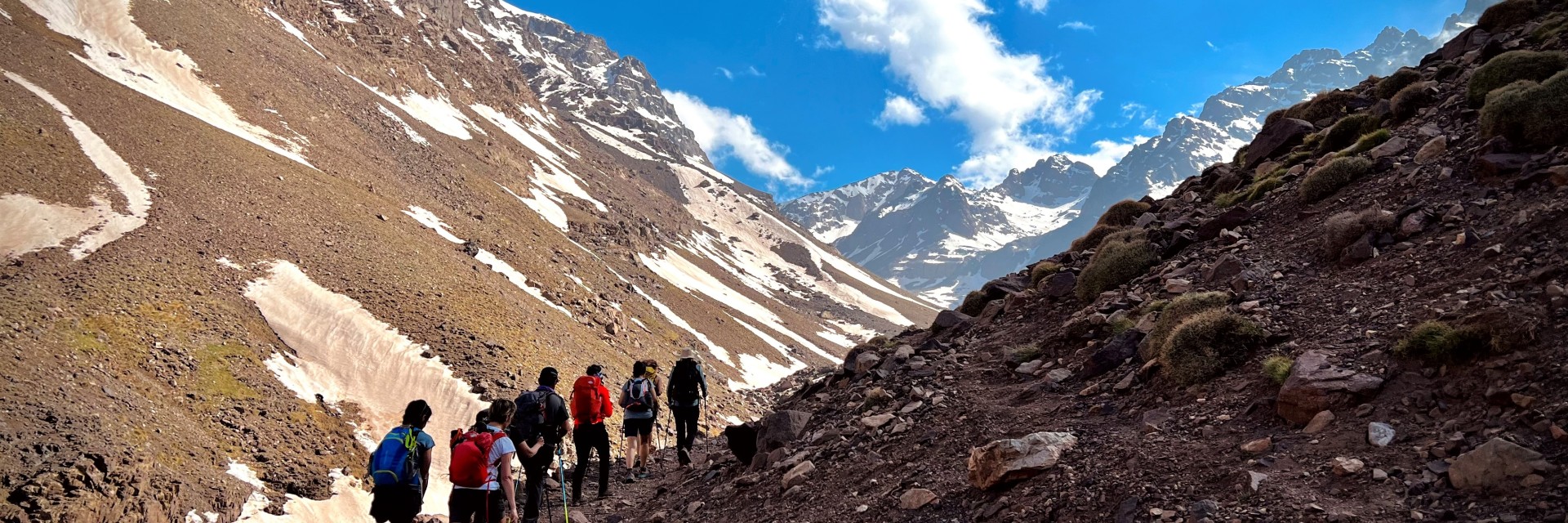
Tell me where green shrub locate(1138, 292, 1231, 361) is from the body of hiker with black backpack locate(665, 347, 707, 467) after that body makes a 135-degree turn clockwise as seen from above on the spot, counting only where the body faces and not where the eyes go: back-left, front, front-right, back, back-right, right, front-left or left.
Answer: front

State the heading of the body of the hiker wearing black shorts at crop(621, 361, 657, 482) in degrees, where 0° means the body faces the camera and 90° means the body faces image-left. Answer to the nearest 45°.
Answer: approximately 180°

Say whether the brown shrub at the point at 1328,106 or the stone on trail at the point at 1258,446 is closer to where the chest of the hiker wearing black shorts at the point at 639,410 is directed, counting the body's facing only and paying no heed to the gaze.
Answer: the brown shrub

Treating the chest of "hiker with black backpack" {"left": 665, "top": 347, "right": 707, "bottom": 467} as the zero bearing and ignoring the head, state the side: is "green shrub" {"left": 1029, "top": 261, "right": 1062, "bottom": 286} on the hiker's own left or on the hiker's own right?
on the hiker's own right

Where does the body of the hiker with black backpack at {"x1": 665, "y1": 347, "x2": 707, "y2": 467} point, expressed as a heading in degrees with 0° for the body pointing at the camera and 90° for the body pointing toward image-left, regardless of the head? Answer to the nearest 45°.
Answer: approximately 180°

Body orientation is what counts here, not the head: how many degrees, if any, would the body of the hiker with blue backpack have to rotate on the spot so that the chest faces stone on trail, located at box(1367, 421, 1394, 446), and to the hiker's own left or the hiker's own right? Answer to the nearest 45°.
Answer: approximately 90° to the hiker's own right

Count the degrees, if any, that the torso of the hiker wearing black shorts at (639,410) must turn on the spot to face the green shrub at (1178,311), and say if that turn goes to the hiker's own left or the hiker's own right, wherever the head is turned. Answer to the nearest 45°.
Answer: approximately 135° to the hiker's own right
